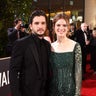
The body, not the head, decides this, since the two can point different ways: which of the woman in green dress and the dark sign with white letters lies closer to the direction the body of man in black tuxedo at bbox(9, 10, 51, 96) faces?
the woman in green dress

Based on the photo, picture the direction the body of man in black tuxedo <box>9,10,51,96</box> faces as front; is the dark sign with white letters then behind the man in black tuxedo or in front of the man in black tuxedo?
behind

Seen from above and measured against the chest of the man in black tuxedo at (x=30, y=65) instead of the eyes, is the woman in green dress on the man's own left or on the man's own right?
on the man's own left

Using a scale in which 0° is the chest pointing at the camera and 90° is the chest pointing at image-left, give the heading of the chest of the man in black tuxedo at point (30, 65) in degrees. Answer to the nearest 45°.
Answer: approximately 315°
